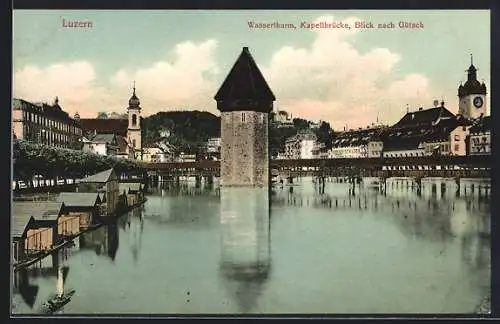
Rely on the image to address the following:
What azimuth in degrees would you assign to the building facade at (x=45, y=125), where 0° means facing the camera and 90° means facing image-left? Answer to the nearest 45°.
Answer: approximately 315°

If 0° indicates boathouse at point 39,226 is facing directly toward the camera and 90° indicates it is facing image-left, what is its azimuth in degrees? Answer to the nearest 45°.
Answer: approximately 315°

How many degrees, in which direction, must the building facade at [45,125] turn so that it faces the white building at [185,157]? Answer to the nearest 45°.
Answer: approximately 45° to its left

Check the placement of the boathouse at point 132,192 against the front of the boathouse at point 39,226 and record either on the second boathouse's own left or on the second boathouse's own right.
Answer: on the second boathouse's own left

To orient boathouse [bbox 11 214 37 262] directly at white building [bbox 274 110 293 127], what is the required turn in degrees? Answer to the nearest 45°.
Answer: approximately 45° to its left

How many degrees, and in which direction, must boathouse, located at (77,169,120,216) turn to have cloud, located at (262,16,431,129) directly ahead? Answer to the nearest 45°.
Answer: approximately 45° to its left

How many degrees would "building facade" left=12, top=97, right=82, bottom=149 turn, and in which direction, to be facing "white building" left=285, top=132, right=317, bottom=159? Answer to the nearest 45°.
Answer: approximately 45° to its left
